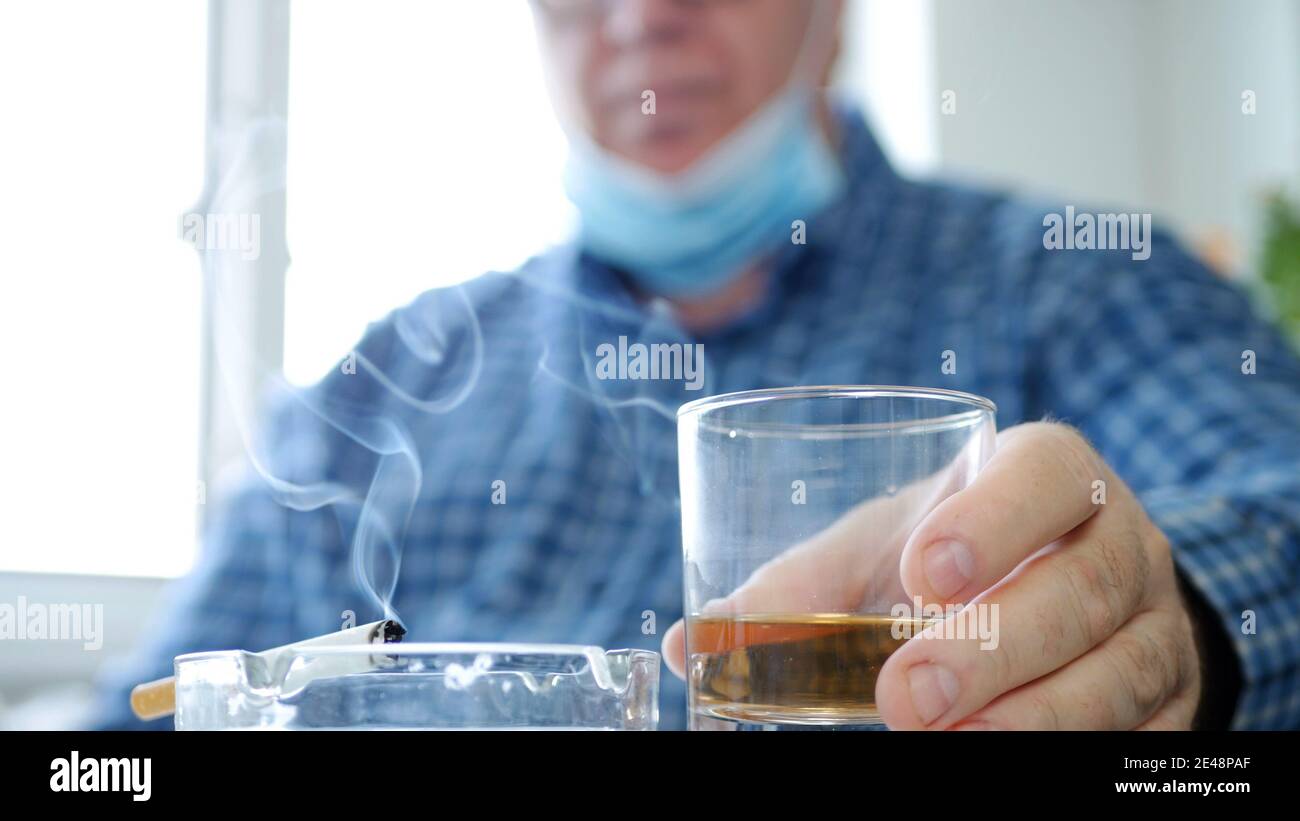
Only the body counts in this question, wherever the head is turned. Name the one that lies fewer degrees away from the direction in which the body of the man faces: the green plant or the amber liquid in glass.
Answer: the amber liquid in glass

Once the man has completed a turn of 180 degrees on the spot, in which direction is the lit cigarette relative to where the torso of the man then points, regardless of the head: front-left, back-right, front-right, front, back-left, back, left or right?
back

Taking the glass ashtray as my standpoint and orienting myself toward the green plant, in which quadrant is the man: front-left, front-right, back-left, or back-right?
front-left

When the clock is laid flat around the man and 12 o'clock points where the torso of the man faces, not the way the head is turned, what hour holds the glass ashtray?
The glass ashtray is roughly at 12 o'clock from the man.

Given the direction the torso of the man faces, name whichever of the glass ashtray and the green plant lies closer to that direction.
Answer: the glass ashtray

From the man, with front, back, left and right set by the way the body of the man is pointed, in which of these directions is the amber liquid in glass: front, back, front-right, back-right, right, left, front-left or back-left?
front

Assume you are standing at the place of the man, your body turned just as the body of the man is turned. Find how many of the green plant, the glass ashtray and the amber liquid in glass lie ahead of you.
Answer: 2

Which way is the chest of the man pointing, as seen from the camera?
toward the camera
